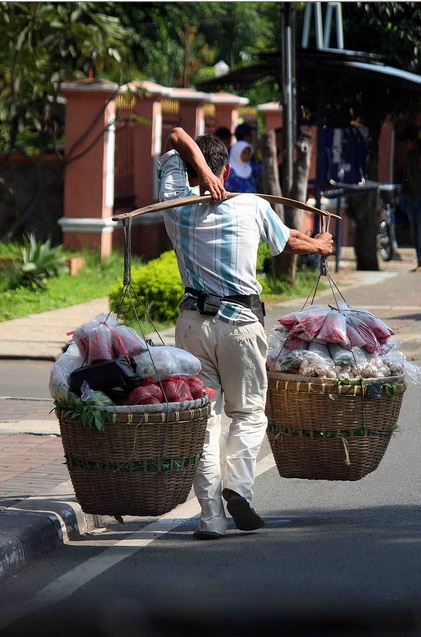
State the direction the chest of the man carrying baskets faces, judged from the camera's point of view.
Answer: away from the camera

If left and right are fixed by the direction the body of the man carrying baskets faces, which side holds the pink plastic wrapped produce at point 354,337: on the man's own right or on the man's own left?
on the man's own right

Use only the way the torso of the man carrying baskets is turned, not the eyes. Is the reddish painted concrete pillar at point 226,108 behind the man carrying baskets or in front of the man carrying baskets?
in front

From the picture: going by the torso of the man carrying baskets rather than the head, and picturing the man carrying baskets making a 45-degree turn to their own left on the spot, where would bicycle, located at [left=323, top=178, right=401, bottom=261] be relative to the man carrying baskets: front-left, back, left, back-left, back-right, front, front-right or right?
front-right

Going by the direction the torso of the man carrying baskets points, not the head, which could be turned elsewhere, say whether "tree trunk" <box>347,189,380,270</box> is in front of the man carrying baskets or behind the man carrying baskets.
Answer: in front

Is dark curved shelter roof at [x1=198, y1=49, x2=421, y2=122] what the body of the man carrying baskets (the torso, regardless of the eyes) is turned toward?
yes

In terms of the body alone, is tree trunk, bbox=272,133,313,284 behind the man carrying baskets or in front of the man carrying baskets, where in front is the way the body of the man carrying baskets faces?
in front

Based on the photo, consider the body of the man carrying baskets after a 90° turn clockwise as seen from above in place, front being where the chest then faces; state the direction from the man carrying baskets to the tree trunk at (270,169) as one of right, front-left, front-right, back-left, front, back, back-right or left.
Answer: left

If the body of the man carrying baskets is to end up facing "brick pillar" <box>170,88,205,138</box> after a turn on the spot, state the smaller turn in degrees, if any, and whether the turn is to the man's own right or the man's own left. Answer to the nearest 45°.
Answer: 0° — they already face it

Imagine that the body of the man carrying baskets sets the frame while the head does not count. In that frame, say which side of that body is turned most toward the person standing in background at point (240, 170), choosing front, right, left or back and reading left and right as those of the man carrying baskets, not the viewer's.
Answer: front

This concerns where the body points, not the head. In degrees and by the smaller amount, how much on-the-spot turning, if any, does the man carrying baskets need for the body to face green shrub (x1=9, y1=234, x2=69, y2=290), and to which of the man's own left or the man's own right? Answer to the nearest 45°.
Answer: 0° — they already face it
